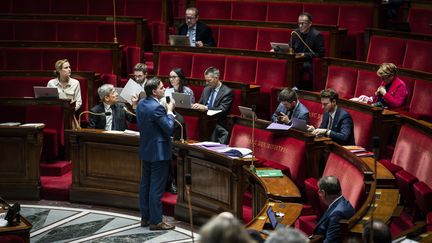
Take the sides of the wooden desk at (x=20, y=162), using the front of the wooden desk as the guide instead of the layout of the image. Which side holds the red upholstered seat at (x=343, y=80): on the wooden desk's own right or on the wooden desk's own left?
on the wooden desk's own left

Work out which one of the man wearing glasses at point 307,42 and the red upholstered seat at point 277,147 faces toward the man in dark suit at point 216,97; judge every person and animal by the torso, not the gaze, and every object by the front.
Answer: the man wearing glasses

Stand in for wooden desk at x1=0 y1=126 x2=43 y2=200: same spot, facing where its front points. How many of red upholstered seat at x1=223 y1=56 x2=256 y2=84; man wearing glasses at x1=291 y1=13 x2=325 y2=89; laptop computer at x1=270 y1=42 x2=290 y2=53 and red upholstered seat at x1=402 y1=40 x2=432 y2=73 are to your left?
4

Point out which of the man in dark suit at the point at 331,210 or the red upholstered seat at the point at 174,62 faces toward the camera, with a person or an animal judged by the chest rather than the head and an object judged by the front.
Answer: the red upholstered seat

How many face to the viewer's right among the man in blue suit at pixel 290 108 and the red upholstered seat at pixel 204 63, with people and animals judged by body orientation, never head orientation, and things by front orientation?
0

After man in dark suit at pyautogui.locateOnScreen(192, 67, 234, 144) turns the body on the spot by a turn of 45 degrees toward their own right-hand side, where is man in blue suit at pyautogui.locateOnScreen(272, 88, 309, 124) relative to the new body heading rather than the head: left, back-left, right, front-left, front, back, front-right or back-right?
back-left

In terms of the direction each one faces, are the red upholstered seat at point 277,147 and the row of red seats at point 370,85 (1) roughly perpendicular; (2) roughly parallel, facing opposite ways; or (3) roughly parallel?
roughly parallel

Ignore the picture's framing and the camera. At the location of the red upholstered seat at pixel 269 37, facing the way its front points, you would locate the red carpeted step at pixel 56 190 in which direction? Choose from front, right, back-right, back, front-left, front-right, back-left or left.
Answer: front-right

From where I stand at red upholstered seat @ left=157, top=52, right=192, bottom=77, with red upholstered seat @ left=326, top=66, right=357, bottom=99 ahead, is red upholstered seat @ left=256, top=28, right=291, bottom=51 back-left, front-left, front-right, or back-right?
front-left

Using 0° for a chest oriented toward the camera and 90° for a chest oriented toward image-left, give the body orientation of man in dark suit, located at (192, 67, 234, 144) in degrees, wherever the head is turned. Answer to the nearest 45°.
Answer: approximately 45°

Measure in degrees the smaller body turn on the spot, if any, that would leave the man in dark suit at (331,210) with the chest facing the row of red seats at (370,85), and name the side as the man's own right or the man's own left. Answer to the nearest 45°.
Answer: approximately 90° to the man's own right

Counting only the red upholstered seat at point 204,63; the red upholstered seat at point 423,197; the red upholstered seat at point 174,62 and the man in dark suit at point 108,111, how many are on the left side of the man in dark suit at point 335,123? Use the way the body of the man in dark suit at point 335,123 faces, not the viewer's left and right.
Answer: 1

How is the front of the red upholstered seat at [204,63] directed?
toward the camera

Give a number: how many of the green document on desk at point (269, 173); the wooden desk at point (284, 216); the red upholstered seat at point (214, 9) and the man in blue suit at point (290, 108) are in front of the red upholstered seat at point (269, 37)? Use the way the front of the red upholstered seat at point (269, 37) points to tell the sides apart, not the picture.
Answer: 3

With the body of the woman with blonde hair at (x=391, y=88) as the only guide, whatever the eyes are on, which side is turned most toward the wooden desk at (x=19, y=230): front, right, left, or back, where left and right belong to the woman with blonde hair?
front
